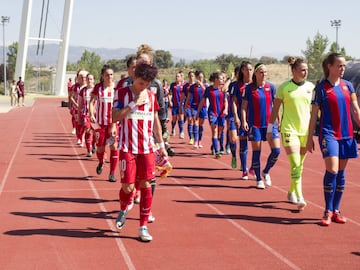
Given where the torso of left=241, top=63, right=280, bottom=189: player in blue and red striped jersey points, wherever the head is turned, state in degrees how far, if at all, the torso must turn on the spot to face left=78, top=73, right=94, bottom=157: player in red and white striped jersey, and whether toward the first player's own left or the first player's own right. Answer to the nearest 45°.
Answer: approximately 135° to the first player's own right

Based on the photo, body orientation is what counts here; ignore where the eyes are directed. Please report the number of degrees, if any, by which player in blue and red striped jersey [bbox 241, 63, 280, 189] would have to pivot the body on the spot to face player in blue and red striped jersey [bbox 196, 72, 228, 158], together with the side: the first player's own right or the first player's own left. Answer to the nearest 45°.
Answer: approximately 180°

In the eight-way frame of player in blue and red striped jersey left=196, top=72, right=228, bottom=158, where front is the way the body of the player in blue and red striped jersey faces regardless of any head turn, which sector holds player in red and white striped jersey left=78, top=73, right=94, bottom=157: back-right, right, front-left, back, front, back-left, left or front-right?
back-right

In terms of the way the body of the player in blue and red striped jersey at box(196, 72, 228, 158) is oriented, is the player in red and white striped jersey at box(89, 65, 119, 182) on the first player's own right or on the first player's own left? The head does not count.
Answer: on the first player's own right

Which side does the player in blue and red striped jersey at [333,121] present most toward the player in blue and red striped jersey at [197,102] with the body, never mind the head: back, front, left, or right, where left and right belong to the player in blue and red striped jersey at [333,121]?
back

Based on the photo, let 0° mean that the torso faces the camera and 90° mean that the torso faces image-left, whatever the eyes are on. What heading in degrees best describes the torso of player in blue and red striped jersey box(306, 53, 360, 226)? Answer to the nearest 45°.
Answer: approximately 315°

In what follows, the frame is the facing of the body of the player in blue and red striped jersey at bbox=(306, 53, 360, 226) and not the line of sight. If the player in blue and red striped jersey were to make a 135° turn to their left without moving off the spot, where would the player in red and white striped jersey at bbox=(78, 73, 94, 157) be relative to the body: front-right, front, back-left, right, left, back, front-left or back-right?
front-left

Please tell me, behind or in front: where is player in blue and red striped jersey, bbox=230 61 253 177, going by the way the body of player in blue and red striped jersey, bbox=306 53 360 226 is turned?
behind

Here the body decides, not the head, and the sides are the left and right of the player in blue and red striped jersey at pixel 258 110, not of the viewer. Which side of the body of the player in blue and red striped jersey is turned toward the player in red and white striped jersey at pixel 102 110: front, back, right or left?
right

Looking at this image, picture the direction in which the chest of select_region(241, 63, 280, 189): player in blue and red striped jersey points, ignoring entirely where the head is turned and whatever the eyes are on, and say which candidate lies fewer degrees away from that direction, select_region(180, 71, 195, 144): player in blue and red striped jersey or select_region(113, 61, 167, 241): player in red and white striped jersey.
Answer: the player in red and white striped jersey
